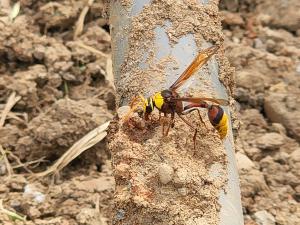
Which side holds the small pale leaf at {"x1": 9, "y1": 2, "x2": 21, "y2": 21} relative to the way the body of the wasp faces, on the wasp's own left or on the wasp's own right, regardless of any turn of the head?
on the wasp's own right

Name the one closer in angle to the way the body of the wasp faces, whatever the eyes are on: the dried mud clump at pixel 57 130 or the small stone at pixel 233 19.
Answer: the dried mud clump

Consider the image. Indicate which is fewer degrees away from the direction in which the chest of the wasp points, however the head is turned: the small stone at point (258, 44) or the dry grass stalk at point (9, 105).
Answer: the dry grass stalk

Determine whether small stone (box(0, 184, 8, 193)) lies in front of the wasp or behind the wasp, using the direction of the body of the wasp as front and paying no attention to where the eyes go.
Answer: in front

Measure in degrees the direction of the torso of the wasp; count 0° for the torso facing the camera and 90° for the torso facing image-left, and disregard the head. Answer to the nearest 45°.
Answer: approximately 90°

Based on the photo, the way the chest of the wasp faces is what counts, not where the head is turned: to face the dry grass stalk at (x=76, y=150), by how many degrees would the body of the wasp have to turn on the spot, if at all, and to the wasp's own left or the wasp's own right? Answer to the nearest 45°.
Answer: approximately 45° to the wasp's own right
